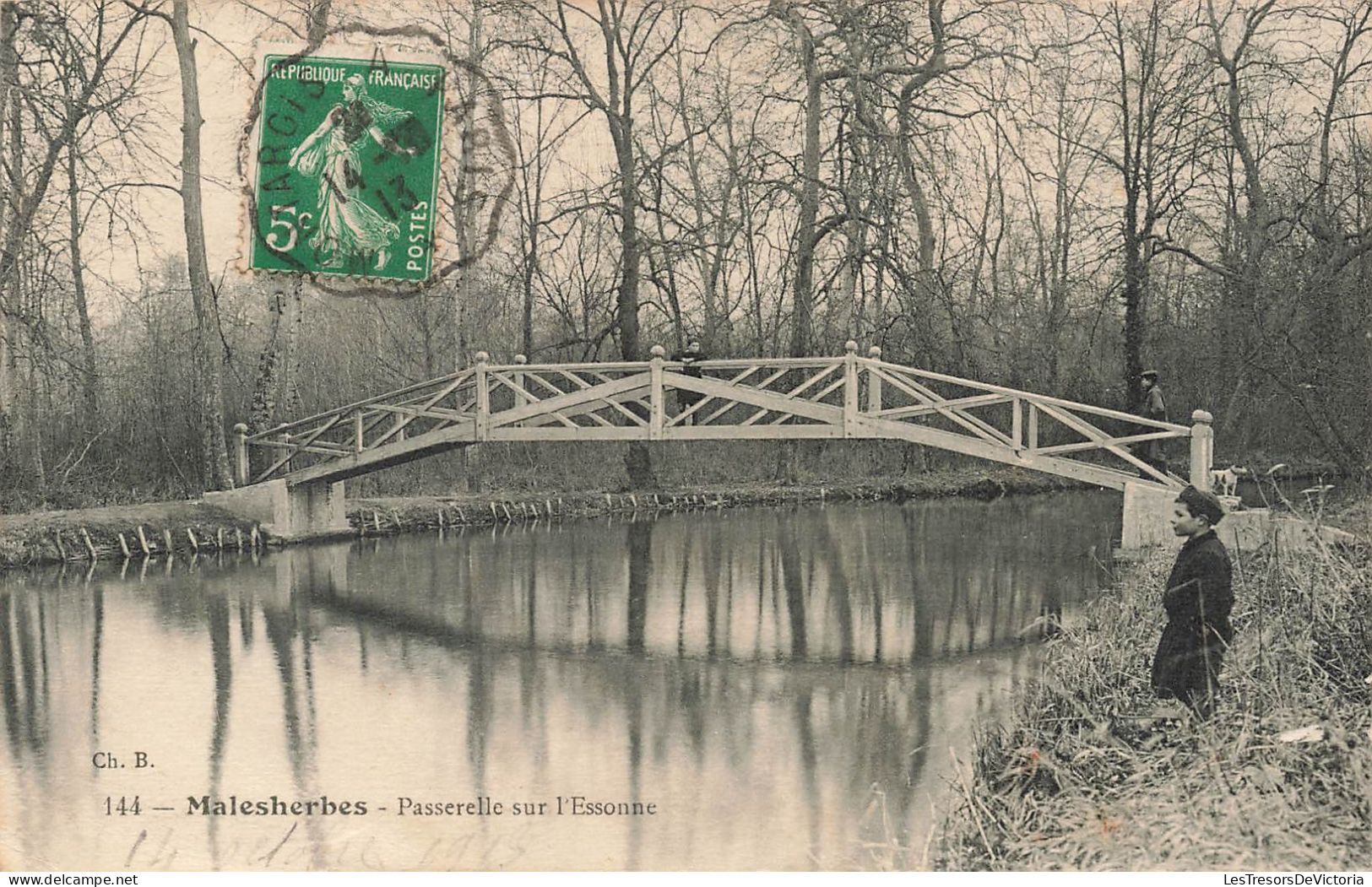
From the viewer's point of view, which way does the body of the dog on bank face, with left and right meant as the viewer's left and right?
facing to the right of the viewer

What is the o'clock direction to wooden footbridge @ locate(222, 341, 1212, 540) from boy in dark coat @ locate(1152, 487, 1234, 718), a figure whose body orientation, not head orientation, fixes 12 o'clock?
The wooden footbridge is roughly at 2 o'clock from the boy in dark coat.

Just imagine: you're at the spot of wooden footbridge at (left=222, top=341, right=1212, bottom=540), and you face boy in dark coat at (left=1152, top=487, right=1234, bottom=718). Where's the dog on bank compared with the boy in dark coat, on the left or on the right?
left

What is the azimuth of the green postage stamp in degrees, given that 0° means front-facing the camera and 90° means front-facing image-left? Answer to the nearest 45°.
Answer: approximately 0°

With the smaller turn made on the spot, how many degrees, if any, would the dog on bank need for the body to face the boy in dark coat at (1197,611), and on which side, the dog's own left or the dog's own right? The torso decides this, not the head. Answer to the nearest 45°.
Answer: approximately 90° to the dog's own right

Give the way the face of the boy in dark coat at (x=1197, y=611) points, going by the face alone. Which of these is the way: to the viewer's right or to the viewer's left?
to the viewer's left

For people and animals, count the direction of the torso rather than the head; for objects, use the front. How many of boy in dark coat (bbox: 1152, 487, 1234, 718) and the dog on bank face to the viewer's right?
1

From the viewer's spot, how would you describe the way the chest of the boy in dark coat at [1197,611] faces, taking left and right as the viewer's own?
facing to the left of the viewer
